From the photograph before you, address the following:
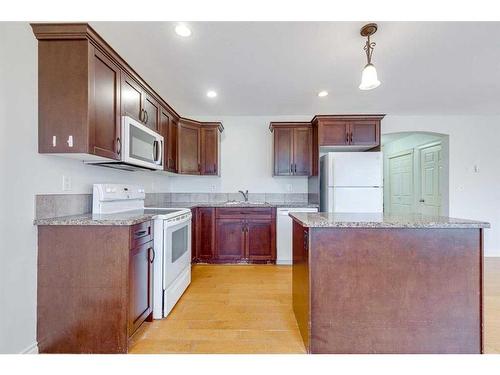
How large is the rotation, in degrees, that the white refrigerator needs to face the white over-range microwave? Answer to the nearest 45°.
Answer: approximately 45° to its right

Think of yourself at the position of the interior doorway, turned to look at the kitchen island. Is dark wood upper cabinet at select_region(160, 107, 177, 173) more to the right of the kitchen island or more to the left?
right

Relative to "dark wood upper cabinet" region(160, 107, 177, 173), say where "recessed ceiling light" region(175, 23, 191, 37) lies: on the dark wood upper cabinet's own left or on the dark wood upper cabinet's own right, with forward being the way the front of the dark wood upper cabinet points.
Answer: on the dark wood upper cabinet's own right

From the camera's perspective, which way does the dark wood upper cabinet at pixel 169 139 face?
to the viewer's right

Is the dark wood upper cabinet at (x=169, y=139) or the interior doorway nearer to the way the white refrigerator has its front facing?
the dark wood upper cabinet

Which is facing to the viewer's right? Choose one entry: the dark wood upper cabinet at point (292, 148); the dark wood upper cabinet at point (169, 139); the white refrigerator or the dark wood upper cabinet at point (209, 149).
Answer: the dark wood upper cabinet at point (169, 139)

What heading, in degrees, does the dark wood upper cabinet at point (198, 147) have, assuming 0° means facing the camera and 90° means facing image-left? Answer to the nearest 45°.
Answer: approximately 315°

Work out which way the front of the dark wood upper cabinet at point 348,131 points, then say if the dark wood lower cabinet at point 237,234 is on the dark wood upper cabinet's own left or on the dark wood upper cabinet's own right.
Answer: on the dark wood upper cabinet's own right

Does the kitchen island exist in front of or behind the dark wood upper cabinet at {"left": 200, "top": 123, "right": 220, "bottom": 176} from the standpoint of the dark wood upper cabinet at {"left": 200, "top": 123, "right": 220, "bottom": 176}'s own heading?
in front

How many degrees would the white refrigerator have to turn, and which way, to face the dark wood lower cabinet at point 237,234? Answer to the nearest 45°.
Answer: approximately 90° to its right
